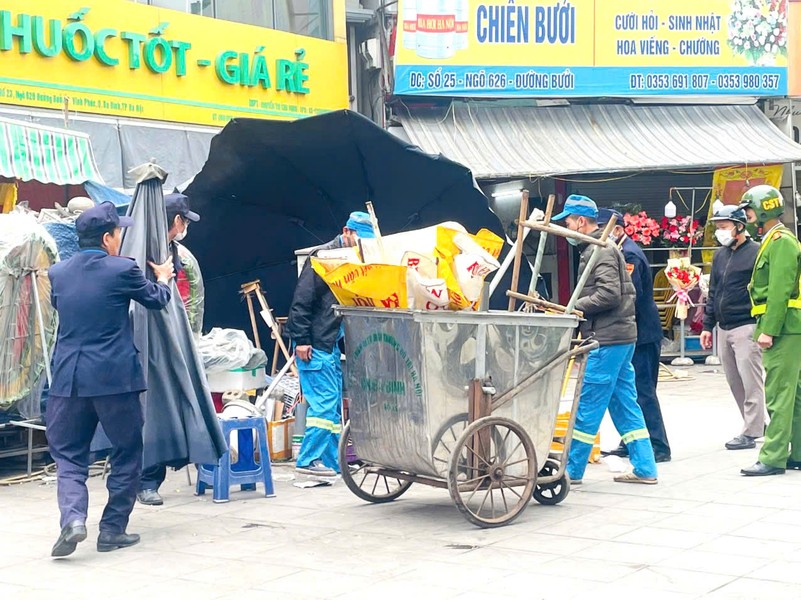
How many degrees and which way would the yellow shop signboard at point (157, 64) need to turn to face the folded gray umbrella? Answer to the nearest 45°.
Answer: approximately 45° to its right

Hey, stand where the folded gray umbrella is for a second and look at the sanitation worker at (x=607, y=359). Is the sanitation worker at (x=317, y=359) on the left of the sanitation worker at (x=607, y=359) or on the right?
left

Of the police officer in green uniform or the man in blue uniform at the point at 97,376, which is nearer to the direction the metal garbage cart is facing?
the man in blue uniform

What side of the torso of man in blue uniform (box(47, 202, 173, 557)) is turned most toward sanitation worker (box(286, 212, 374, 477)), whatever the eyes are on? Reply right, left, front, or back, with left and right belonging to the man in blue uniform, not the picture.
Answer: front

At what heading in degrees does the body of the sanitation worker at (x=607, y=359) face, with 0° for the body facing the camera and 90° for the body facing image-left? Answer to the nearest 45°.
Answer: approximately 90°

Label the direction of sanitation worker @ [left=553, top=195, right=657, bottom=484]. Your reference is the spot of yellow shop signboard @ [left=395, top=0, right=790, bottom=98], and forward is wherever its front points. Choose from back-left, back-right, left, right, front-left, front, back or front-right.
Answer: front

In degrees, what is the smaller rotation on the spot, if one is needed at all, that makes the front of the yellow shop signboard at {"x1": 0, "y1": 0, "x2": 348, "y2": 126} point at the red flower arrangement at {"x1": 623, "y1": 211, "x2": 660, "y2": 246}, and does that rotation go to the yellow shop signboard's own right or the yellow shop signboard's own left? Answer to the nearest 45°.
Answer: approximately 45° to the yellow shop signboard's own left

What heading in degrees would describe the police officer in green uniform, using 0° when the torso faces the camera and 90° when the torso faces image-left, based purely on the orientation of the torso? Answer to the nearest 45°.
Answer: approximately 90°

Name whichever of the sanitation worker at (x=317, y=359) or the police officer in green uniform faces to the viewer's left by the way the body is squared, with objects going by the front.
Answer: the police officer in green uniform

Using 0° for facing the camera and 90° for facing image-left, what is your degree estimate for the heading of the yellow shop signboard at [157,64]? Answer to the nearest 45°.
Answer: approximately 315°

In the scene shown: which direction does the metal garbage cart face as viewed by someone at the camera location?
facing the viewer and to the left of the viewer

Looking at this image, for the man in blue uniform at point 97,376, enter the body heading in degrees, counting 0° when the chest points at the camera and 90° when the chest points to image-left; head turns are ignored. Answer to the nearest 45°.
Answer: approximately 225°

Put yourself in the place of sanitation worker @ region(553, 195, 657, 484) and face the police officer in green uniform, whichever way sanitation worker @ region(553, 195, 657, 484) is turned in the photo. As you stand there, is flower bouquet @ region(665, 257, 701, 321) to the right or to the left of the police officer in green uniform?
left

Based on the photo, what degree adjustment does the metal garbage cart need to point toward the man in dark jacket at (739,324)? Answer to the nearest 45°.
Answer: approximately 180°

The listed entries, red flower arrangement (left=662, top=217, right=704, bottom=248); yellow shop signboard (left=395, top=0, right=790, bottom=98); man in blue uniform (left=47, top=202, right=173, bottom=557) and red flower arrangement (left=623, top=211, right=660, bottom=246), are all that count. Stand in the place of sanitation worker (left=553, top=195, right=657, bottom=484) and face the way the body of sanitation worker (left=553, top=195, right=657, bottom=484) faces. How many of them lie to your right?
3
